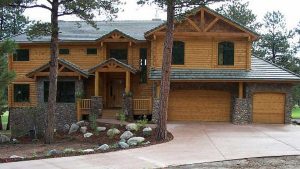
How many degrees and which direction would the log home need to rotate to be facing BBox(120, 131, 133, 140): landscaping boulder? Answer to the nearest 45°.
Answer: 0° — it already faces it

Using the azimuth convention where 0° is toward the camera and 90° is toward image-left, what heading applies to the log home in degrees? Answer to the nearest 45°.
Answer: approximately 0°

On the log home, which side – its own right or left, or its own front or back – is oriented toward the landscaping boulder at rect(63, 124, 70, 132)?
right

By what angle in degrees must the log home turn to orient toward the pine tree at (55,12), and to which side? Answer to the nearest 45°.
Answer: approximately 45° to its right

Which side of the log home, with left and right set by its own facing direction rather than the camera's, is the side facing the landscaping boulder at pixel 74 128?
right

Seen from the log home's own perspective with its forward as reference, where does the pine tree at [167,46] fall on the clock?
The pine tree is roughly at 12 o'clock from the log home.

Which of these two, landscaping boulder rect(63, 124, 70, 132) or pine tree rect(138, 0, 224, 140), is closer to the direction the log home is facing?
the pine tree
